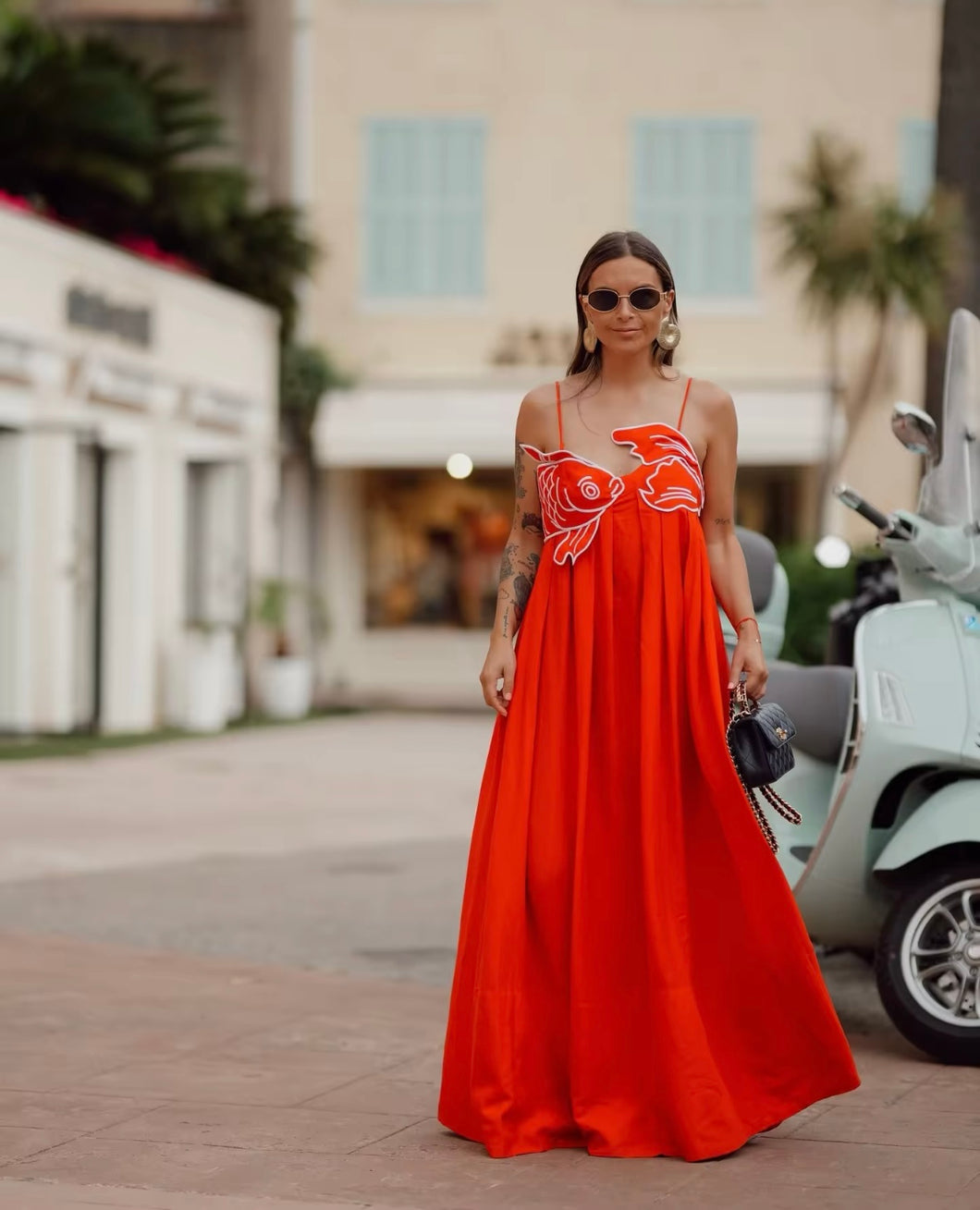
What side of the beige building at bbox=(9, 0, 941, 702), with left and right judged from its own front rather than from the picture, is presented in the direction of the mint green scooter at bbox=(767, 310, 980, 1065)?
front

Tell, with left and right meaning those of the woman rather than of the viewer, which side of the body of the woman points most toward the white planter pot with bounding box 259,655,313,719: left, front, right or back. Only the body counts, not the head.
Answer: back

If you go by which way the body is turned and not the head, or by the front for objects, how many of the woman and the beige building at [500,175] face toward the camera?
2

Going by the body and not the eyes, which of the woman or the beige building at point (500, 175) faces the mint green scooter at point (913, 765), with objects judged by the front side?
the beige building

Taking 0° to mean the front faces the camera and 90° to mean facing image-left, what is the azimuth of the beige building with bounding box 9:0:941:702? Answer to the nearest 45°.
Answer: approximately 0°

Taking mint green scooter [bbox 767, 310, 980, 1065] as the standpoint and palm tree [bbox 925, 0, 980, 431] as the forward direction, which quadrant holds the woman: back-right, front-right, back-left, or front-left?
back-left

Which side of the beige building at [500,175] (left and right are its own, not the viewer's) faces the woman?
front

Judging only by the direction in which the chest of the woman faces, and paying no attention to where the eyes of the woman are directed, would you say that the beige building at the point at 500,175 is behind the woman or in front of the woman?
behind
